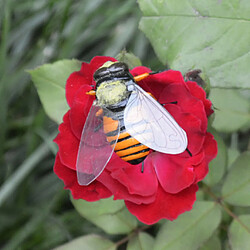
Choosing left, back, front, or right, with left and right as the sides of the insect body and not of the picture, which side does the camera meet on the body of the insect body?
back
